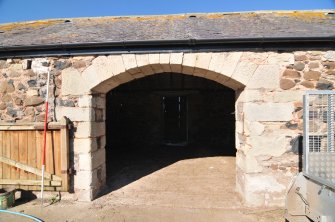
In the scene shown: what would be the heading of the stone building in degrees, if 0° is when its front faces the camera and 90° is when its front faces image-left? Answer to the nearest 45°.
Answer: approximately 0°
